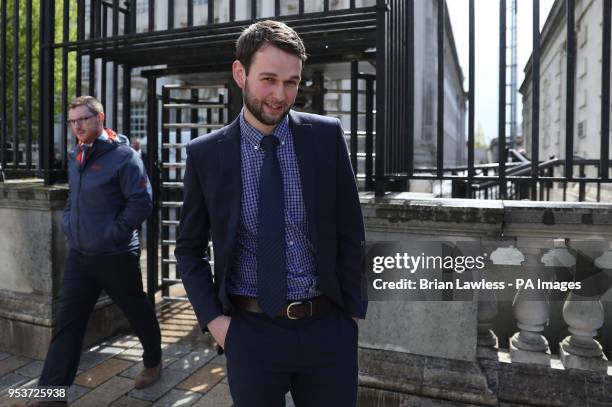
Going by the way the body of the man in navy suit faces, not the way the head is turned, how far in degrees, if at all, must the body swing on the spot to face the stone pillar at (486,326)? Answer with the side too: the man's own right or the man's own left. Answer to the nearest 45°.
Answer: approximately 135° to the man's own left

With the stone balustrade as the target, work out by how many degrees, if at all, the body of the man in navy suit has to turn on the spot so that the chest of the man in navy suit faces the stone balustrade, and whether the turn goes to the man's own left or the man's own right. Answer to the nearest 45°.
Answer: approximately 135° to the man's own left

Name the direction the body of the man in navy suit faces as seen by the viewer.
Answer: toward the camera

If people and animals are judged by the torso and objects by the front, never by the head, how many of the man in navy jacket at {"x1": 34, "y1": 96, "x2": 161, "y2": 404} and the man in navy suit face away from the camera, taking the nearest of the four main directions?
0

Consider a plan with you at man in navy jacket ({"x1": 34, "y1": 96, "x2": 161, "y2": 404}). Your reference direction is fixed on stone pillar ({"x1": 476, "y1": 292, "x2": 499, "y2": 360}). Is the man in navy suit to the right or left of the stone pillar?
right

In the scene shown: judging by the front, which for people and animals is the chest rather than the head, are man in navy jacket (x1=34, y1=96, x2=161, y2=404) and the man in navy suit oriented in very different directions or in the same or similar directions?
same or similar directions

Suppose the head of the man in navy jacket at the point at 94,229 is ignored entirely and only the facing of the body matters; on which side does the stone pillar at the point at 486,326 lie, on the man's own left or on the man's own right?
on the man's own left

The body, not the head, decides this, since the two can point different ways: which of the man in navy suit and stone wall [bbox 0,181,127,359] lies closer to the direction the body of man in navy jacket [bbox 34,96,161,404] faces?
the man in navy suit

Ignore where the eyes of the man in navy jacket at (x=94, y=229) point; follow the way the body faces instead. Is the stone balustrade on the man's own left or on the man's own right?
on the man's own left

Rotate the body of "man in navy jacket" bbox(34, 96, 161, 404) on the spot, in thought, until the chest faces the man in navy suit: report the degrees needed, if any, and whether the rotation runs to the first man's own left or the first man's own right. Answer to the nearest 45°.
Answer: approximately 45° to the first man's own left
